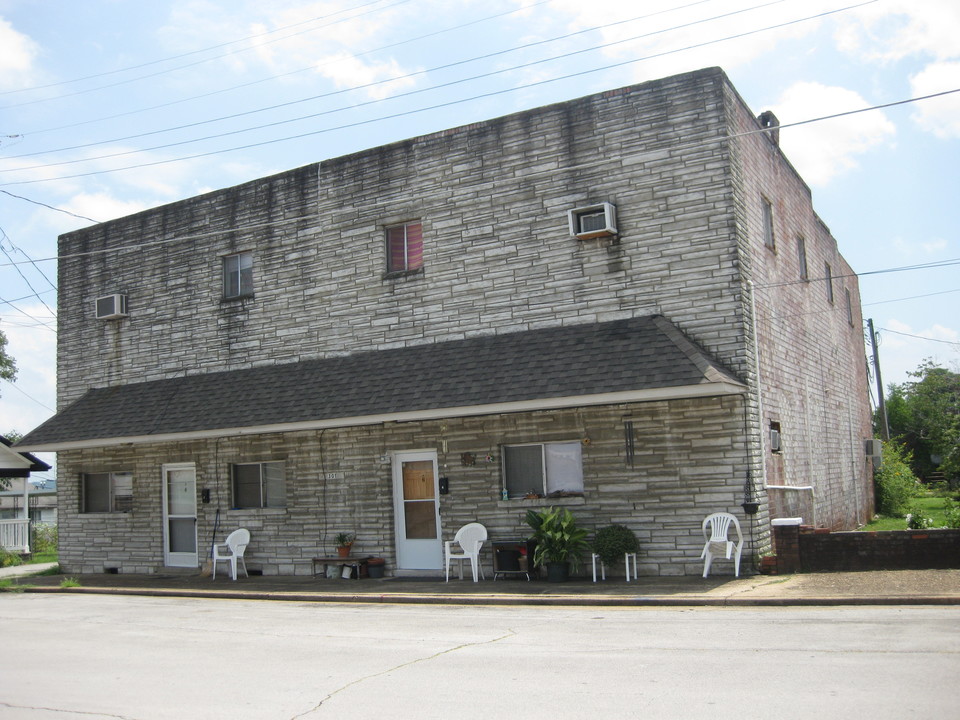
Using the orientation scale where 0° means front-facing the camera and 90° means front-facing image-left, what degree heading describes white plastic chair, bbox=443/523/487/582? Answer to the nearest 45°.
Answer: approximately 45°

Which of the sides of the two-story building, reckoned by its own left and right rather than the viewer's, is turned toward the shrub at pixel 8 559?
right

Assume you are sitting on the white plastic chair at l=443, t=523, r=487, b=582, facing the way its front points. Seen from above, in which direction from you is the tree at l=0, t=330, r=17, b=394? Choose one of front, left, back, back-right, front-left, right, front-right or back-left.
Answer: right

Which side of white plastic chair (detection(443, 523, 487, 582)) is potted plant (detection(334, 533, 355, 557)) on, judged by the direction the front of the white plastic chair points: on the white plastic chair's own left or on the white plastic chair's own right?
on the white plastic chair's own right

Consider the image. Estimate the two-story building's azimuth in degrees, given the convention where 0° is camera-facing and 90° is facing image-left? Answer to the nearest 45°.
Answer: approximately 45°

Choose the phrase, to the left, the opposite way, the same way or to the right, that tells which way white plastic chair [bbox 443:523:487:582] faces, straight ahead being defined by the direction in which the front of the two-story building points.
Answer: the same way

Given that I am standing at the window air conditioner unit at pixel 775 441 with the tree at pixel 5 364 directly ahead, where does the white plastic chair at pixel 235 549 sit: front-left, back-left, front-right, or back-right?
front-left

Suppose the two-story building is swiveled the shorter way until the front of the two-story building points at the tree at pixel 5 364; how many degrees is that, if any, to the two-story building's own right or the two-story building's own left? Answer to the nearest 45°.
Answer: approximately 90° to the two-story building's own right

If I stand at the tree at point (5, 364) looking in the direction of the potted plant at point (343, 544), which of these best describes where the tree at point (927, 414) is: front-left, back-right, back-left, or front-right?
front-left
